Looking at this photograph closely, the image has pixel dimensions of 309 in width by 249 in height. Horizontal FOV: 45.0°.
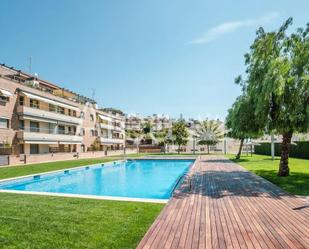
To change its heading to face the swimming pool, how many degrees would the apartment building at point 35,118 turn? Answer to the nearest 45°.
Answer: approximately 45° to its right

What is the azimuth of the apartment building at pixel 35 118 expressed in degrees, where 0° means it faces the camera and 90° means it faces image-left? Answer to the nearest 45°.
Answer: approximately 315°

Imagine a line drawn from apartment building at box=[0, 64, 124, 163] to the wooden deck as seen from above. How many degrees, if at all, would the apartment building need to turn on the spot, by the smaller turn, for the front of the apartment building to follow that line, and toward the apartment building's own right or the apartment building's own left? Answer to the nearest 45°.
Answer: approximately 45° to the apartment building's own right
